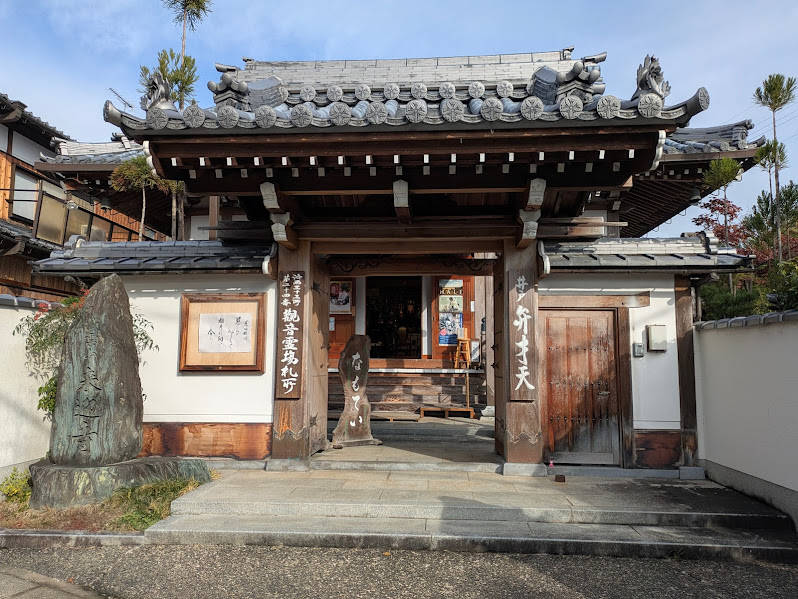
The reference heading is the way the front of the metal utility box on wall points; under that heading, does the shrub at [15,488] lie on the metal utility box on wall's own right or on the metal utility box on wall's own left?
on the metal utility box on wall's own right

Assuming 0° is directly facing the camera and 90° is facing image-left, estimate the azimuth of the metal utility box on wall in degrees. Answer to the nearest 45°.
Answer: approximately 0°

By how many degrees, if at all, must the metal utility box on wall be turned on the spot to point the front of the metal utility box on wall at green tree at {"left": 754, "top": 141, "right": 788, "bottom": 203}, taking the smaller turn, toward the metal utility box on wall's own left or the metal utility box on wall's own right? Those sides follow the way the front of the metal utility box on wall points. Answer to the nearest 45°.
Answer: approximately 135° to the metal utility box on wall's own left

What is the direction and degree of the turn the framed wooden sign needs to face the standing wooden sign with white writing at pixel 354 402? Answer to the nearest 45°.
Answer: approximately 135° to its left

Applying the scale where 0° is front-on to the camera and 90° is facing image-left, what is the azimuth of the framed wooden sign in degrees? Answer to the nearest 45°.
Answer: approximately 0°

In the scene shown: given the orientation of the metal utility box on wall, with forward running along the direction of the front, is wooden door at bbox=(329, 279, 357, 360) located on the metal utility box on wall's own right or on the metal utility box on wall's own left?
on the metal utility box on wall's own right

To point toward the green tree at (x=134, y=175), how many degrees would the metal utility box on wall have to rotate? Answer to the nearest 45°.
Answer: approximately 90° to its right

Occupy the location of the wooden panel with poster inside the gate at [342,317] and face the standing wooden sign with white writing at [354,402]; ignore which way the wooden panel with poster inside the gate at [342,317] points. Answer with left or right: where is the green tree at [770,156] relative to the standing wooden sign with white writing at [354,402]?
left

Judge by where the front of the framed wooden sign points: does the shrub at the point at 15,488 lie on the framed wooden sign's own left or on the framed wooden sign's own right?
on the framed wooden sign's own right

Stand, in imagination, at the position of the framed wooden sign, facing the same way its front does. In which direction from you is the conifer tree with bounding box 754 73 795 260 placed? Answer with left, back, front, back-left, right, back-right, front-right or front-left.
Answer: left

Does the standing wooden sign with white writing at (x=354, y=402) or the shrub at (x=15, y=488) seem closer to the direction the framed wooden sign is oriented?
the shrub

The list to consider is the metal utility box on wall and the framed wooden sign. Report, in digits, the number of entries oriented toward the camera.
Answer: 2

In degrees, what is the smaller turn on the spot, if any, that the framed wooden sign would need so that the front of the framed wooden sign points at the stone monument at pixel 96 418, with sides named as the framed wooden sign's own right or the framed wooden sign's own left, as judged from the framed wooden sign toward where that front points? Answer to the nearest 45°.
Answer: approximately 45° to the framed wooden sign's own right
